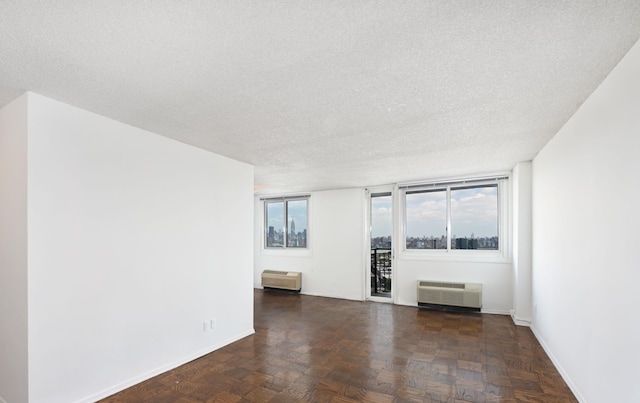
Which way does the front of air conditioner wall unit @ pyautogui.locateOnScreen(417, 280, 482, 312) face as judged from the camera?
facing the viewer

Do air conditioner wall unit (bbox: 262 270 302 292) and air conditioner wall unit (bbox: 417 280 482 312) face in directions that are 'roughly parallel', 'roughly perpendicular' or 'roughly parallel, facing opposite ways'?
roughly parallel

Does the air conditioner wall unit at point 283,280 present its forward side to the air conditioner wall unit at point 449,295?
no

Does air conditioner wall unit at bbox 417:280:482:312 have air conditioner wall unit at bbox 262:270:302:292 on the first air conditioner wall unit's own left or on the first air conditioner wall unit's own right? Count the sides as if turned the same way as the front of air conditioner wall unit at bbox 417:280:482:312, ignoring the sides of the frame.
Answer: on the first air conditioner wall unit's own right

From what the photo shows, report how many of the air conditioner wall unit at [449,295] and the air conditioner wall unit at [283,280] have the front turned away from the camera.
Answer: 0

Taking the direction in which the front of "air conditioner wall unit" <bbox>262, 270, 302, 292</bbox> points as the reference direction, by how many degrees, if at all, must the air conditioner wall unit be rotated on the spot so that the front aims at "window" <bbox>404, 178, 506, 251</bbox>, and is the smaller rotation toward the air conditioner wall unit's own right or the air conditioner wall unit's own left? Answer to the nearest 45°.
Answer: approximately 90° to the air conditioner wall unit's own left
